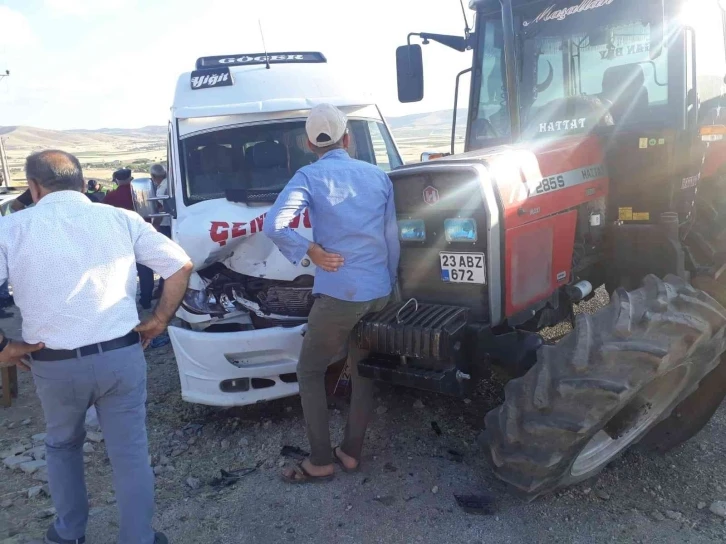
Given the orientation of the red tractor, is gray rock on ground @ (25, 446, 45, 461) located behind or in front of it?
in front

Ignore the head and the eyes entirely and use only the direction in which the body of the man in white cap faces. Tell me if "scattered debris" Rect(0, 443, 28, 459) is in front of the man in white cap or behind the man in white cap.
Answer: in front

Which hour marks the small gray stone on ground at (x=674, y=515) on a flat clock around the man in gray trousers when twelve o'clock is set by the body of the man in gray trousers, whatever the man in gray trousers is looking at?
The small gray stone on ground is roughly at 4 o'clock from the man in gray trousers.

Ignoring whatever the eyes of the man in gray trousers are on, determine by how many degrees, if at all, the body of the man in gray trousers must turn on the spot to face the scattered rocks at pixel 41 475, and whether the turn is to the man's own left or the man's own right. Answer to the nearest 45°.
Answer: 0° — they already face it

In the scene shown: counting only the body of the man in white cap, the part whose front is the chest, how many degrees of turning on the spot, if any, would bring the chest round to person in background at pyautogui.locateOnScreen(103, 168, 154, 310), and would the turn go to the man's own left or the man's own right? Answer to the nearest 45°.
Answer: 0° — they already face them

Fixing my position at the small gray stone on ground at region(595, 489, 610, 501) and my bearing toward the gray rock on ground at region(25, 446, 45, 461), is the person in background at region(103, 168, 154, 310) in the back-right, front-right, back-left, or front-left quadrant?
front-right

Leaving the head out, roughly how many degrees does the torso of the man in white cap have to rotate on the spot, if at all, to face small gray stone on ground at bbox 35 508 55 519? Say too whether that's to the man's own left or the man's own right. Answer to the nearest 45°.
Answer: approximately 45° to the man's own left

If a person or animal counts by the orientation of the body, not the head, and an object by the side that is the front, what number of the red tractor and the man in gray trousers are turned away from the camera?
1

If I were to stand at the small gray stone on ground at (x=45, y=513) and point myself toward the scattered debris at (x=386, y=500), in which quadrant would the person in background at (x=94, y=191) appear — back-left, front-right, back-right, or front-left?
back-left

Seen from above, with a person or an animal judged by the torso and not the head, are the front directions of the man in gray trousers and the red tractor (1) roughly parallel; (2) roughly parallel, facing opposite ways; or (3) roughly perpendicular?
roughly perpendicular

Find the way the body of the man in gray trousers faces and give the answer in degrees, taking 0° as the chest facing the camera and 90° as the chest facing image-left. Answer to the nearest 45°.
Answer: approximately 180°

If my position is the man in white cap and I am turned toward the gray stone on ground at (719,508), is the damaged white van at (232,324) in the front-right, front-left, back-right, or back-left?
back-left

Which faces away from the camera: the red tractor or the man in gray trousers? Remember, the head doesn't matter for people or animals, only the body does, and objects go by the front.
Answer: the man in gray trousers

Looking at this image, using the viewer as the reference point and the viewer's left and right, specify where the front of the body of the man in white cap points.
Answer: facing away from the viewer and to the left of the viewer

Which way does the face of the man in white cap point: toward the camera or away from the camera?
away from the camera

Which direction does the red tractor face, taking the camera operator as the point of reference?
facing the viewer and to the left of the viewer
